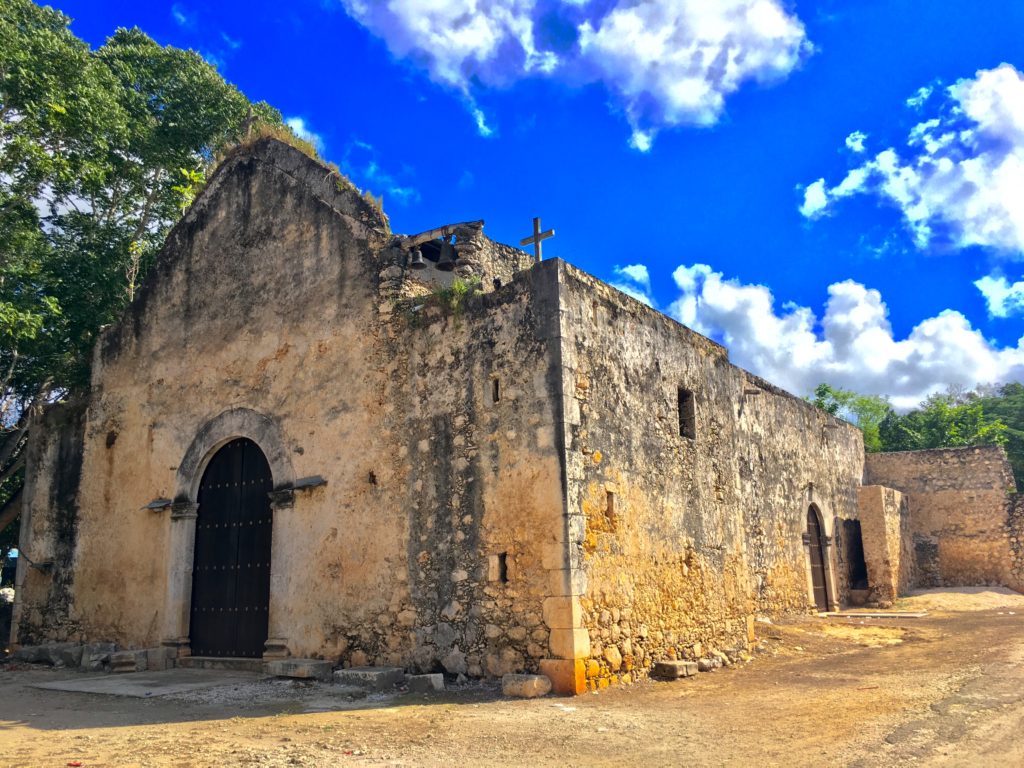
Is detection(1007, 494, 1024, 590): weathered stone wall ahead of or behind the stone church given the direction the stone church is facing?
behind

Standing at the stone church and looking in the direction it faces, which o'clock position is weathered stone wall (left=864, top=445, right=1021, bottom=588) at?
The weathered stone wall is roughly at 6 o'clock from the stone church.

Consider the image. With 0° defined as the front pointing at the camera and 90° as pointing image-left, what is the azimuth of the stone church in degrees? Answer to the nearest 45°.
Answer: approximately 45°

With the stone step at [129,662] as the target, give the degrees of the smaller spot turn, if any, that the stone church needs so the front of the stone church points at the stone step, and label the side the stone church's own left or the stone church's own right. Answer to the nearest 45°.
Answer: approximately 45° to the stone church's own right

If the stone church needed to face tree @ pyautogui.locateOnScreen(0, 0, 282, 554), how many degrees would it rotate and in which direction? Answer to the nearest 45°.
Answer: approximately 90° to its right

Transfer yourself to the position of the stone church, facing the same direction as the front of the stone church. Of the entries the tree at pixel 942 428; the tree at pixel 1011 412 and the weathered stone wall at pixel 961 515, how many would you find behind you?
3

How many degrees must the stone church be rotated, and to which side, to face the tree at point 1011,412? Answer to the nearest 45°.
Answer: approximately 180°
